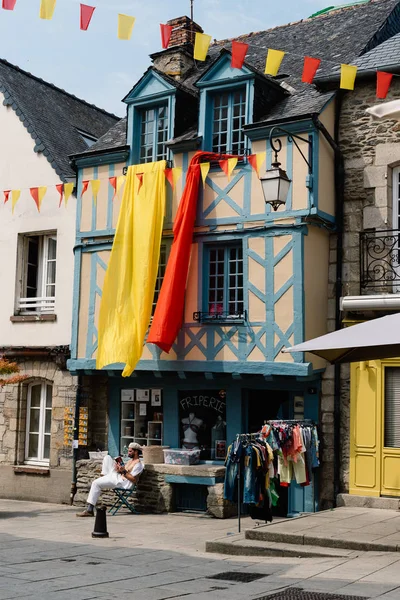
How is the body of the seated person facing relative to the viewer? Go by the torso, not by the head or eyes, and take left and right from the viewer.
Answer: facing to the left of the viewer

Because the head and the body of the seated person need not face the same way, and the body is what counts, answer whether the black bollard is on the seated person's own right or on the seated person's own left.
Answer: on the seated person's own left
